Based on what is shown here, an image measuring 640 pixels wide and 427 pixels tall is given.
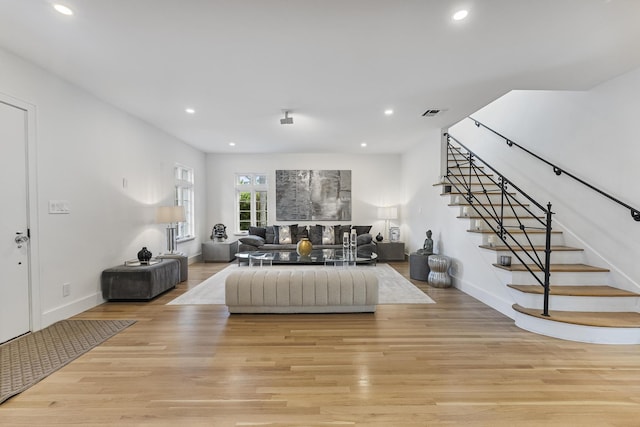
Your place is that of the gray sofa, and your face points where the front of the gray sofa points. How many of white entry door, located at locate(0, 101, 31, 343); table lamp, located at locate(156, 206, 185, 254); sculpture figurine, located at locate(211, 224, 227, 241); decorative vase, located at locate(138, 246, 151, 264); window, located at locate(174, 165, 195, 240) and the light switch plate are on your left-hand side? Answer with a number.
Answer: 0

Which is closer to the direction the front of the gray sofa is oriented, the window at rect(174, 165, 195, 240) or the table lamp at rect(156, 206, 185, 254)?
the table lamp

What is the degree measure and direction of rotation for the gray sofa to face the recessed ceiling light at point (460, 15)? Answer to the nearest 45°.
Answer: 0° — it already faces it

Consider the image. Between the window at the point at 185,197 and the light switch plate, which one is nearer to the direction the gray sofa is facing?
the light switch plate

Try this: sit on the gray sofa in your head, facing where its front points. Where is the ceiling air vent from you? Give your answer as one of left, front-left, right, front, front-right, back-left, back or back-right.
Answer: front-left

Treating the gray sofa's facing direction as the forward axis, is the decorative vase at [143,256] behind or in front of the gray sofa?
in front

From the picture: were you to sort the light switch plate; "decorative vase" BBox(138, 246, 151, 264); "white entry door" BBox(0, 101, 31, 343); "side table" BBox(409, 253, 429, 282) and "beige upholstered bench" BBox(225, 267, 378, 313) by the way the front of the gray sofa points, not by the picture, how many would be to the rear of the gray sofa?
0

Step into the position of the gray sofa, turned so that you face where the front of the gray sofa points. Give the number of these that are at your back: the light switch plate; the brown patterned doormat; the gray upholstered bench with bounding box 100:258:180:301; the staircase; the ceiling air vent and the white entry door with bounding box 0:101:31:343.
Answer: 0

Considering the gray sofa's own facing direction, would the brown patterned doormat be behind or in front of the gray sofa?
in front

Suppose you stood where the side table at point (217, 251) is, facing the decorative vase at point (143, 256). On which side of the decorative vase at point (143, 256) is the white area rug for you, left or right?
left

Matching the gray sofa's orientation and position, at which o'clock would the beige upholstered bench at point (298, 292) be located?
The beige upholstered bench is roughly at 12 o'clock from the gray sofa.

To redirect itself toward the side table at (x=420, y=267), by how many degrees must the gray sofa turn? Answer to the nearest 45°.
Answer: approximately 45° to its left

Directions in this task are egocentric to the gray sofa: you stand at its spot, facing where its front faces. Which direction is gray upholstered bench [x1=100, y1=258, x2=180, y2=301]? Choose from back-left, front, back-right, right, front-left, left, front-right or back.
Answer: front-right

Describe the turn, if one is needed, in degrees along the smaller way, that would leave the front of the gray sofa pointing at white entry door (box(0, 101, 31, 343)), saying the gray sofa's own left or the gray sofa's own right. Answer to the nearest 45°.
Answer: approximately 45° to the gray sofa's own right

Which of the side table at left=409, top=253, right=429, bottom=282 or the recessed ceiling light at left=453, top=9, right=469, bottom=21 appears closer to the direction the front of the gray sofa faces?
the recessed ceiling light

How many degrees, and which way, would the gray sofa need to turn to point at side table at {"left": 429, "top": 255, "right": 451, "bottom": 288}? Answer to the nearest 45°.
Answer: approximately 45° to its left

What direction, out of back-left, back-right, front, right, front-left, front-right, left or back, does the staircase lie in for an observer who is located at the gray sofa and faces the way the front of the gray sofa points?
front-left

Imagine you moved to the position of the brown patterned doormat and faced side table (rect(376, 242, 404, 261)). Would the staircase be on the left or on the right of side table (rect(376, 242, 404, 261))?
right

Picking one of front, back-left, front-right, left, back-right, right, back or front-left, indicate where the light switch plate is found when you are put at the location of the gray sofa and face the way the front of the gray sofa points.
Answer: front-right

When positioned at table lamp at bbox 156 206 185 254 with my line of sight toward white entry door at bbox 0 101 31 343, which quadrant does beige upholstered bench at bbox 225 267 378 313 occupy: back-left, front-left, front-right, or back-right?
front-left

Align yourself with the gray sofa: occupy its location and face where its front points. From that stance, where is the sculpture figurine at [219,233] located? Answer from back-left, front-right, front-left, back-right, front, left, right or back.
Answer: right

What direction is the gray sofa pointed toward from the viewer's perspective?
toward the camera

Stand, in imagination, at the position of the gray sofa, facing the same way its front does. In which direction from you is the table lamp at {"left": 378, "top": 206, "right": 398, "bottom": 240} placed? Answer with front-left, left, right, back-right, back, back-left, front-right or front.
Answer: left
